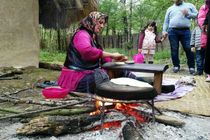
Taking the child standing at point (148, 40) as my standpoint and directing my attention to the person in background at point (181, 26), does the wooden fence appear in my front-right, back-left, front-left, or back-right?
back-left

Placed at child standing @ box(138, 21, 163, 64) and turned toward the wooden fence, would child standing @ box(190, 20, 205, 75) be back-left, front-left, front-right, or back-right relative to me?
back-right

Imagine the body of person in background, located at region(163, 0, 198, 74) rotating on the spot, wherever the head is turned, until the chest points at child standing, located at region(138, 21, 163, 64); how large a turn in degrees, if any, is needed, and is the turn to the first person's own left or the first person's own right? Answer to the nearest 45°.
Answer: approximately 135° to the first person's own right

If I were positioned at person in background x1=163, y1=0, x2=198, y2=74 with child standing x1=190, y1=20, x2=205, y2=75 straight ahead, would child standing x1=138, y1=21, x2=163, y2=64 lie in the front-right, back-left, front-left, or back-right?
back-left

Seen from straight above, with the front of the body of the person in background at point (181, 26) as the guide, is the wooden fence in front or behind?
behind

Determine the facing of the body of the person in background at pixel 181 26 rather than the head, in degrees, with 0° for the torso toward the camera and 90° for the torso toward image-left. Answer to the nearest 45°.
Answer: approximately 0°
